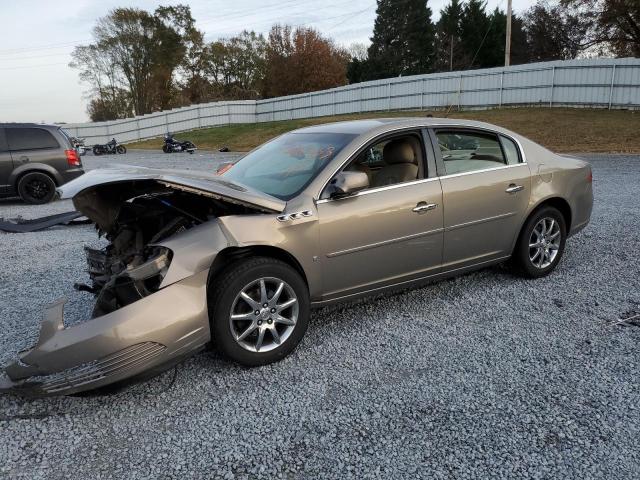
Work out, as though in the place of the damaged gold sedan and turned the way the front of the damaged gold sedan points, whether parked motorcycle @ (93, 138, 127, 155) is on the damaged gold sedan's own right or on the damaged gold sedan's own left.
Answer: on the damaged gold sedan's own right

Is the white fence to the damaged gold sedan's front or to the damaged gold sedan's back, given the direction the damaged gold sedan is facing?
to the back

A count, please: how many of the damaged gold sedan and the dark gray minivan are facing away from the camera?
0

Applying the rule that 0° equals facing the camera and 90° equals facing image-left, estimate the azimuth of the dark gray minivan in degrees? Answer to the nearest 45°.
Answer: approximately 90°

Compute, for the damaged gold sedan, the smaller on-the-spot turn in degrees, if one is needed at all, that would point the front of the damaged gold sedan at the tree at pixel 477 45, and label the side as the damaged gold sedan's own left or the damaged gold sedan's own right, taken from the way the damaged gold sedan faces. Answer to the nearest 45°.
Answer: approximately 135° to the damaged gold sedan's own right

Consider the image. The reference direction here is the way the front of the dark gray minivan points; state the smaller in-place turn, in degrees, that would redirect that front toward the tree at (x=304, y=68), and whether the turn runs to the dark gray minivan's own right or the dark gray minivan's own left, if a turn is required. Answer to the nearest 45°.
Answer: approximately 135° to the dark gray minivan's own right

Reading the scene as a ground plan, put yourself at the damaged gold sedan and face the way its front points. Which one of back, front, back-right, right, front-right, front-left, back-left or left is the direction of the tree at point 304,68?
back-right

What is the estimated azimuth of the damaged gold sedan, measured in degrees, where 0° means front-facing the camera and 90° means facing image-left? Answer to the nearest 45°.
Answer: approximately 45°

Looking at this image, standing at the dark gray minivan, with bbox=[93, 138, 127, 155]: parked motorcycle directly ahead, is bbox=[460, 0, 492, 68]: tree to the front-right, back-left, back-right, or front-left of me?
front-right
